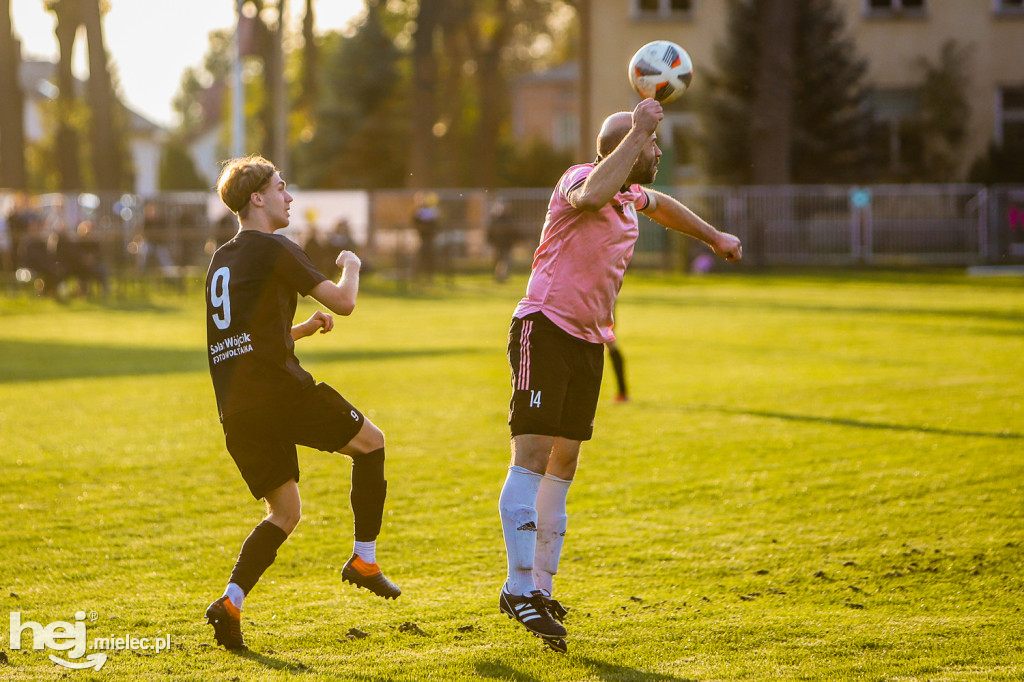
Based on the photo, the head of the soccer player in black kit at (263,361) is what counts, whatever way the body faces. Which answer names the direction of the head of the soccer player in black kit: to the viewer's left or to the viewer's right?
to the viewer's right

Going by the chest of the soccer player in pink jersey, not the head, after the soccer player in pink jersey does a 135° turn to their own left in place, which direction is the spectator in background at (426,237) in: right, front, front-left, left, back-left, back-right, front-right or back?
front

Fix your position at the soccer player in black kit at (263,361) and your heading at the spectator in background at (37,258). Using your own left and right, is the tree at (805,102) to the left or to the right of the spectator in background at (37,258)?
right

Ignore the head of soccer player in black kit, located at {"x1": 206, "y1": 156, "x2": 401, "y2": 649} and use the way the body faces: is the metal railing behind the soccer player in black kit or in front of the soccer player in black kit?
in front

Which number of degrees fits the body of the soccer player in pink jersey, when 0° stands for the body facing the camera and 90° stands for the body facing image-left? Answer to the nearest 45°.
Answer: approximately 315°

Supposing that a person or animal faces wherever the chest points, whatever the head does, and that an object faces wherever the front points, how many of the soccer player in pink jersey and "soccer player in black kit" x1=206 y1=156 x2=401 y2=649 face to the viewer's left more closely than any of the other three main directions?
0

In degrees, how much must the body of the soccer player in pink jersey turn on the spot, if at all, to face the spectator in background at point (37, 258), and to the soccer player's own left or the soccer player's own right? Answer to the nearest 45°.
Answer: approximately 180°

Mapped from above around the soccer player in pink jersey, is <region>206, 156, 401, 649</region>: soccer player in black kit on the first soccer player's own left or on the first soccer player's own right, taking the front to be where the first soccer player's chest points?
on the first soccer player's own right

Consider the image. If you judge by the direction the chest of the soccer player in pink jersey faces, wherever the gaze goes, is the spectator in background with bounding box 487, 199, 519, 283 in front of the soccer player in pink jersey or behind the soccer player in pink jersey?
behind

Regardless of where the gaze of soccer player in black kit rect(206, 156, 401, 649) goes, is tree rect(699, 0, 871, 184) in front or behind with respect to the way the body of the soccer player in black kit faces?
in front

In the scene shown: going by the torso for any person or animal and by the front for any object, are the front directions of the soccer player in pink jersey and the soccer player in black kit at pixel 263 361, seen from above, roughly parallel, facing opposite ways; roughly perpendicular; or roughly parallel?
roughly perpendicular

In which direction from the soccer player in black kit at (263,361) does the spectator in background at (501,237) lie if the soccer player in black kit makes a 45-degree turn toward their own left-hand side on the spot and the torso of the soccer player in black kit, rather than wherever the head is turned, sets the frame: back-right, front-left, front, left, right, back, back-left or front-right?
front

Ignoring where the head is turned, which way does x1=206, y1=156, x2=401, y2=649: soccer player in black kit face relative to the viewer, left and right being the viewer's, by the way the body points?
facing away from the viewer and to the right of the viewer
